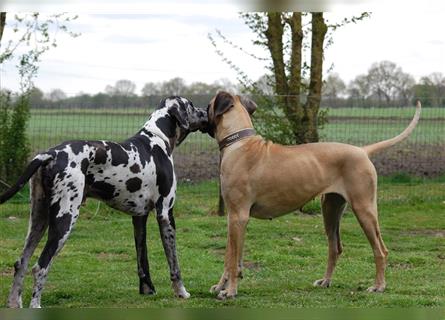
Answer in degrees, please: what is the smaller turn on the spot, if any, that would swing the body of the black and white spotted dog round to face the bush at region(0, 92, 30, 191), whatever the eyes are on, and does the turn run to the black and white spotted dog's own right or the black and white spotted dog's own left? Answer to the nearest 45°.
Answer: approximately 90° to the black and white spotted dog's own left

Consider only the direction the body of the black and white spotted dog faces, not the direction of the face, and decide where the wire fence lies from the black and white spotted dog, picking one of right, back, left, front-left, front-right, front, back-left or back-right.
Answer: left

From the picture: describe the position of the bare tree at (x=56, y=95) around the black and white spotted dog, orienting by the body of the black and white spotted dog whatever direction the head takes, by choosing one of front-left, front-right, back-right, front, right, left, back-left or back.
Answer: left

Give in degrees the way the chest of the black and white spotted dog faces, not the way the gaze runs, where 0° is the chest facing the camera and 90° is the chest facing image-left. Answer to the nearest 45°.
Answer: approximately 270°

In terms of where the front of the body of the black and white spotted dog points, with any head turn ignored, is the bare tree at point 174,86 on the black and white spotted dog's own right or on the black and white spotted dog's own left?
on the black and white spotted dog's own left

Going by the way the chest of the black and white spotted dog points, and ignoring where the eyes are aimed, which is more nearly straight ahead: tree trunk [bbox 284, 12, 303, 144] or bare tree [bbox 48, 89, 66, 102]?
the tree trunk

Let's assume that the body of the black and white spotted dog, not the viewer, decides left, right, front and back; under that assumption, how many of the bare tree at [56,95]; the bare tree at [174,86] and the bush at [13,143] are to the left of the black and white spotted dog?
3

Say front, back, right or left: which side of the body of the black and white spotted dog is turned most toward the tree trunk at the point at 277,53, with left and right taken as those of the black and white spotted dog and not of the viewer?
left
